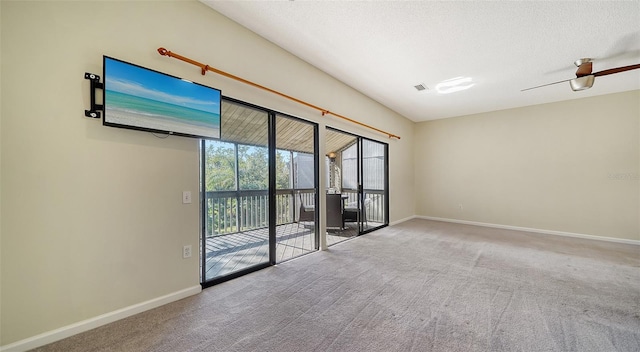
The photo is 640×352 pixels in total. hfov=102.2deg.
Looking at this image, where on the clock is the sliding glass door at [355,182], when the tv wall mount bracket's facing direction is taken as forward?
The sliding glass door is roughly at 10 o'clock from the tv wall mount bracket.

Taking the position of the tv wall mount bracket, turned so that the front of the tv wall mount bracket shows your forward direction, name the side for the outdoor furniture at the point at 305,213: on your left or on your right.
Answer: on your left

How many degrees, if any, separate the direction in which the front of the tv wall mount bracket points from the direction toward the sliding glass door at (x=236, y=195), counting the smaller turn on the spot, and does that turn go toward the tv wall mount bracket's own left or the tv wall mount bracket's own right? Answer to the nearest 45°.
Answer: approximately 45° to the tv wall mount bracket's own left

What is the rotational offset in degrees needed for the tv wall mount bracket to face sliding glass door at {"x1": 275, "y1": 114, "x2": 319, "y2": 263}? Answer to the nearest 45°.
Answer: approximately 45° to its left

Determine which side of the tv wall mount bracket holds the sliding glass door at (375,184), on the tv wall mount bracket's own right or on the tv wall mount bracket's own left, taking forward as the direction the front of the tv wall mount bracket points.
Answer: on the tv wall mount bracket's own left

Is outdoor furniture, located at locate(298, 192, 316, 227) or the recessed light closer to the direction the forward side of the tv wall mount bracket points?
the recessed light

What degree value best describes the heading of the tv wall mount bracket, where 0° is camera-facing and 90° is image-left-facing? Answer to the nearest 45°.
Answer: approximately 315°

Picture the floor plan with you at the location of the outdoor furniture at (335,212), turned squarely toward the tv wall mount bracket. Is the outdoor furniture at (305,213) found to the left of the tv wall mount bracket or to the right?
right

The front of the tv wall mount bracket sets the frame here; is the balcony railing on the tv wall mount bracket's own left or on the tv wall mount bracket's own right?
on the tv wall mount bracket's own left
